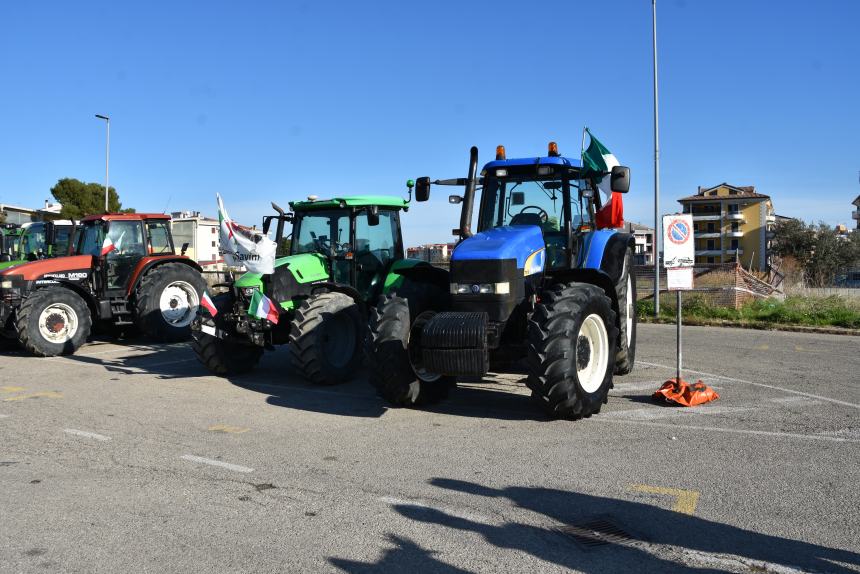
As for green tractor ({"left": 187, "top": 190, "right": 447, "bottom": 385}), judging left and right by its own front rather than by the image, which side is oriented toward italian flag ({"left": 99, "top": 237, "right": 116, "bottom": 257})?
right

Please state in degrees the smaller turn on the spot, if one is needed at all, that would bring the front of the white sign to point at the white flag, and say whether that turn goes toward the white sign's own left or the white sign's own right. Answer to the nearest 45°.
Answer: approximately 90° to the white sign's own right

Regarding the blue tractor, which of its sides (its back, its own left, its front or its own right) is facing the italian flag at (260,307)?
right

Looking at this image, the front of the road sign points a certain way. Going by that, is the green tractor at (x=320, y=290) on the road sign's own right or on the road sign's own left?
on the road sign's own right

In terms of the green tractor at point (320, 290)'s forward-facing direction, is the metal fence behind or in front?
behind

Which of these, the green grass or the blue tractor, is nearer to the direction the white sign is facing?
the blue tractor

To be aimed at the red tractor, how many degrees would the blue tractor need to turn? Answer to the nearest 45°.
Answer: approximately 90° to its right

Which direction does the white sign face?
toward the camera

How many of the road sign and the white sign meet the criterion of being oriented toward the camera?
2

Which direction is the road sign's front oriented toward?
toward the camera

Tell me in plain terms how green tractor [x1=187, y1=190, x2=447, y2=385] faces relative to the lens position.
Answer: facing the viewer and to the left of the viewer
